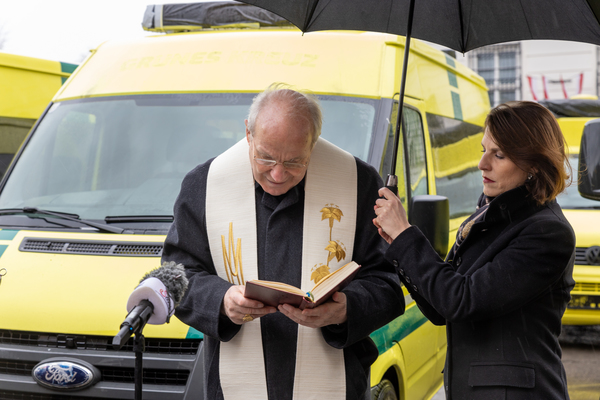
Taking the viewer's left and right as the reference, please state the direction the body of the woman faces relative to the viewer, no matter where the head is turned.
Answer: facing to the left of the viewer

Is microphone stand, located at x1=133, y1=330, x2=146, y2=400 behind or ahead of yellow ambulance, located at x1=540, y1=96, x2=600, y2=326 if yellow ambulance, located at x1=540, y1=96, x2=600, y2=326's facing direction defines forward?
ahead

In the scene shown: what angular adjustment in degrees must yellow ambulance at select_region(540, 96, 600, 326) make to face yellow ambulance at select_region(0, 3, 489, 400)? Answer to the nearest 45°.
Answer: approximately 45° to its right

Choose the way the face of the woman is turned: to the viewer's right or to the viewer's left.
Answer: to the viewer's left

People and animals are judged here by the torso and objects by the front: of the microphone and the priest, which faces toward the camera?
the priest

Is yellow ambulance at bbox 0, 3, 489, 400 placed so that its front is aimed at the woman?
no

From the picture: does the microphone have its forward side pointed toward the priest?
yes

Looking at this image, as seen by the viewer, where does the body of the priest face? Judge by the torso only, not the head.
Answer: toward the camera

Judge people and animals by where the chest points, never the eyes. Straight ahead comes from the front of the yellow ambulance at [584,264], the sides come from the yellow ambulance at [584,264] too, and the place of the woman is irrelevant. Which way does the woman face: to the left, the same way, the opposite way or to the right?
to the right

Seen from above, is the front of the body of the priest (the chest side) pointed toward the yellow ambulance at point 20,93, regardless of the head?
no

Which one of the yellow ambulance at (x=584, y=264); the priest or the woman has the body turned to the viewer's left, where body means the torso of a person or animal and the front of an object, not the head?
the woman

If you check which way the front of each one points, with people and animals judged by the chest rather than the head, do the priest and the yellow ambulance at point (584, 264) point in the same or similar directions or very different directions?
same or similar directions

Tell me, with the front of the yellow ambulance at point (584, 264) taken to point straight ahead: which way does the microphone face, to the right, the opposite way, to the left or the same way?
the opposite way

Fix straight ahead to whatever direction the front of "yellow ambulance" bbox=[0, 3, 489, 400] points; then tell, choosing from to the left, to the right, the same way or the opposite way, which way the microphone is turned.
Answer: the opposite way

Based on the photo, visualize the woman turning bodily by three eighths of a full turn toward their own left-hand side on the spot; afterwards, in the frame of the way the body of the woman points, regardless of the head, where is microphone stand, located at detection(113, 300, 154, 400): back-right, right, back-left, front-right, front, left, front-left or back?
right

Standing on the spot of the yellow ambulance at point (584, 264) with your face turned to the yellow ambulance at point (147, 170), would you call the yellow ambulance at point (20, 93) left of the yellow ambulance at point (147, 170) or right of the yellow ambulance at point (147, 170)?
right

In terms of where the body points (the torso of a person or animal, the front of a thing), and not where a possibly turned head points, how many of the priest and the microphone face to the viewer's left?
0

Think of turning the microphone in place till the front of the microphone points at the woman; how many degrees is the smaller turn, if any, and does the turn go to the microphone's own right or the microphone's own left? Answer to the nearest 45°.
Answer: approximately 45° to the microphone's own right

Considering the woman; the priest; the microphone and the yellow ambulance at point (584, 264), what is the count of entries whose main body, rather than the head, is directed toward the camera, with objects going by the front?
2

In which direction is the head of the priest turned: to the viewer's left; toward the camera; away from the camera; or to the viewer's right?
toward the camera

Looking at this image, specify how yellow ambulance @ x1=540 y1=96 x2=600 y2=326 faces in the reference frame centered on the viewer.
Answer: facing the viewer

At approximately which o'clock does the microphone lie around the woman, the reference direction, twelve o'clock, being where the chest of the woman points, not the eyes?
The microphone is roughly at 11 o'clock from the woman.

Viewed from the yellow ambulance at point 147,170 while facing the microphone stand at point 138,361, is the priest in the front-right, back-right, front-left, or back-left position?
front-left

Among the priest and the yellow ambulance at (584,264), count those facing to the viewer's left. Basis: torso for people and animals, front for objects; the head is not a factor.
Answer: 0
